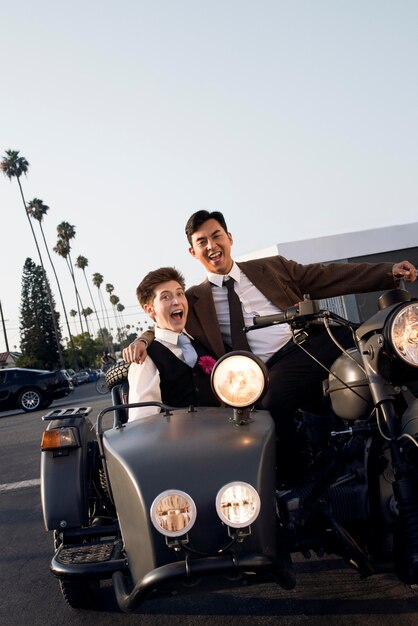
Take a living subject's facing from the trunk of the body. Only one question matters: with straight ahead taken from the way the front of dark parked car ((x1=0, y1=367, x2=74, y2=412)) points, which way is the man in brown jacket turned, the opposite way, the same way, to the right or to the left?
to the left

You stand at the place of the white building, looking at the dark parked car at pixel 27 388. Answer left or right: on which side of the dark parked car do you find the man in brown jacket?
left

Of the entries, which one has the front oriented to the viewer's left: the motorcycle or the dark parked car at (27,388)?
the dark parked car

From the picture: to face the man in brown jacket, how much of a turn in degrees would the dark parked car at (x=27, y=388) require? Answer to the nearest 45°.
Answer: approximately 90° to its left

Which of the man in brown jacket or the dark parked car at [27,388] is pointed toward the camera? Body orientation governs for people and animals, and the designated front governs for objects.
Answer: the man in brown jacket

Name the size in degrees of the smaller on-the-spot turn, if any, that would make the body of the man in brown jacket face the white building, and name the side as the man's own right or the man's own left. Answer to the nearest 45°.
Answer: approximately 180°

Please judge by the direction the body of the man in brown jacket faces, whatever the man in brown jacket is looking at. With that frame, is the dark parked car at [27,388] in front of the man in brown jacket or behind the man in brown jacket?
behind

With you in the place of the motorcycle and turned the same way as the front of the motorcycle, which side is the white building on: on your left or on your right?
on your left

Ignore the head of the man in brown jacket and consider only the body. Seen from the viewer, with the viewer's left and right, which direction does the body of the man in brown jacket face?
facing the viewer

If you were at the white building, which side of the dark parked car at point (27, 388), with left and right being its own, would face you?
back

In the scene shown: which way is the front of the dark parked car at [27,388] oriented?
to the viewer's left

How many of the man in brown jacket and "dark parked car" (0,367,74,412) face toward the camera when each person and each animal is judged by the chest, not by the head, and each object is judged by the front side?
1
